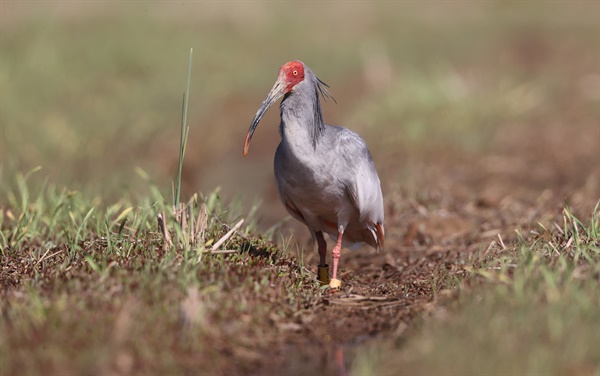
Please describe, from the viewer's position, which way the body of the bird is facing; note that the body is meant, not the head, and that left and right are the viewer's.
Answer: facing the viewer and to the left of the viewer
